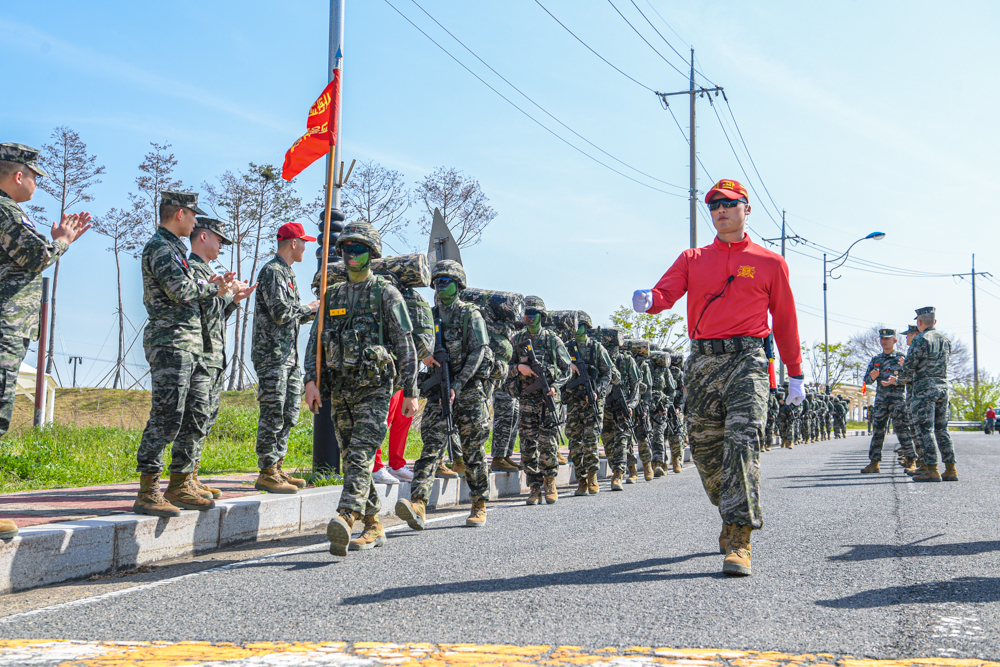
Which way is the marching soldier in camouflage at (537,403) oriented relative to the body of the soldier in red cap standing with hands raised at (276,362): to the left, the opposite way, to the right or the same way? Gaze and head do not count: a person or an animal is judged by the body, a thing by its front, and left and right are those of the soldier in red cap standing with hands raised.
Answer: to the right

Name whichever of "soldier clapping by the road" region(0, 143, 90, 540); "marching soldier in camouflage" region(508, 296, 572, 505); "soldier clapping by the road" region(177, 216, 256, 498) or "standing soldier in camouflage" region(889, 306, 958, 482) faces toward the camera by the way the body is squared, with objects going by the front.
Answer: "marching soldier in camouflage" region(508, 296, 572, 505)

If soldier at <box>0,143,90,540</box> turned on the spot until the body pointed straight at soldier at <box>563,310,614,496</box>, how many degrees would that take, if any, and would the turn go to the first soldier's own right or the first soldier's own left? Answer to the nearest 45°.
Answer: approximately 45° to the first soldier's own left

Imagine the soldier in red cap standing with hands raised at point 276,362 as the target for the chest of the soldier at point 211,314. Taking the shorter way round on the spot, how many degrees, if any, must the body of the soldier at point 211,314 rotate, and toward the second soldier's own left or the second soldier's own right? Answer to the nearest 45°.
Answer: approximately 45° to the second soldier's own left

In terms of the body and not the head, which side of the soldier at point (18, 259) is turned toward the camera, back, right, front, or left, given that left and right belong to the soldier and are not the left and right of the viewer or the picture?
right

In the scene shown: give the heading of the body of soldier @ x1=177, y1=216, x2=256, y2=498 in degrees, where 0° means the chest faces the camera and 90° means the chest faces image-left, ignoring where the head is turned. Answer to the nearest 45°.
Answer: approximately 270°

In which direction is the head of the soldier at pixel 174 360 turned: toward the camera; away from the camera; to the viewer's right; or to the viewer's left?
to the viewer's right

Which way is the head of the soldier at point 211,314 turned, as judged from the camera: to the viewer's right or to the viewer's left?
to the viewer's right

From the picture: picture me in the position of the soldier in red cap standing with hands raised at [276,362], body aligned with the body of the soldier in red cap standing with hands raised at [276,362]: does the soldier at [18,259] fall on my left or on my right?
on my right

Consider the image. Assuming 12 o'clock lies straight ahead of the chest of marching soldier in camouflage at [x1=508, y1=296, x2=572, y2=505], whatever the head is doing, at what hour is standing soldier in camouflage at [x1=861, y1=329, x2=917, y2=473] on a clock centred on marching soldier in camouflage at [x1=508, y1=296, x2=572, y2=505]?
standing soldier in camouflage at [x1=861, y1=329, x2=917, y2=473] is roughly at 8 o'clock from marching soldier in camouflage at [x1=508, y1=296, x2=572, y2=505].

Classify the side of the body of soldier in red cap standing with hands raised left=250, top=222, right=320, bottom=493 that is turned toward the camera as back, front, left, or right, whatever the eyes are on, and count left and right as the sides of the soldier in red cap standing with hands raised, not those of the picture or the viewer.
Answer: right
